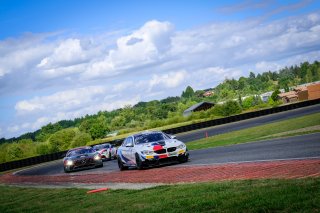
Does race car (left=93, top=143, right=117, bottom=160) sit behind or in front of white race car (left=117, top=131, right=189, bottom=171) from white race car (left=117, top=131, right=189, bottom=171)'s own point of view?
behind

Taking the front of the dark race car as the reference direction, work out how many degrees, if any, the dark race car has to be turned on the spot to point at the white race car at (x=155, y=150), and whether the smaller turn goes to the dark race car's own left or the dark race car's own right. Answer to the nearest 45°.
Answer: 0° — it already faces it

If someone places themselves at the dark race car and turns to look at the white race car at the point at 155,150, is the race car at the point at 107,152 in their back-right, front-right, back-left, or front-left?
back-left

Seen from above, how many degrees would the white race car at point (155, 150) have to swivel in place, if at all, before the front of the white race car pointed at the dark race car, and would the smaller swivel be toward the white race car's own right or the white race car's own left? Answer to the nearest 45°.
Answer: approximately 180°

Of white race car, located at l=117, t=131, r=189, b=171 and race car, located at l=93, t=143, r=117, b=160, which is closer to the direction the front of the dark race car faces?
the white race car
